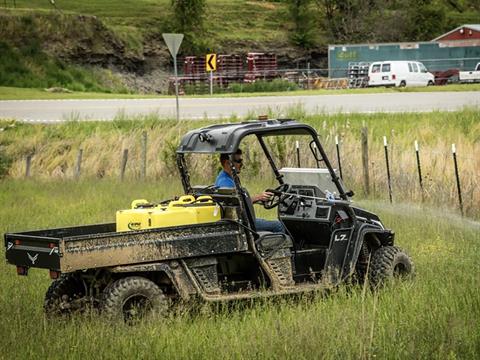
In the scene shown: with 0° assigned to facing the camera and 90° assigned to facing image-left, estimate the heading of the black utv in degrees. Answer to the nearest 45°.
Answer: approximately 225°

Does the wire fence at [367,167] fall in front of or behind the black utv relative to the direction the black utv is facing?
in front

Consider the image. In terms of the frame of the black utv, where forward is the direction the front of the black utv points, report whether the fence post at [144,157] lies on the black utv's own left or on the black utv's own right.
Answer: on the black utv's own left

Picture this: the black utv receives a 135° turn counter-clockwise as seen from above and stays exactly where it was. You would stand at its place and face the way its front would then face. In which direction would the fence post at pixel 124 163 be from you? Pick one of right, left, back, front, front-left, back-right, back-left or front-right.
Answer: right

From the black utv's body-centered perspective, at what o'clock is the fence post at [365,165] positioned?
The fence post is roughly at 11 o'clock from the black utv.
